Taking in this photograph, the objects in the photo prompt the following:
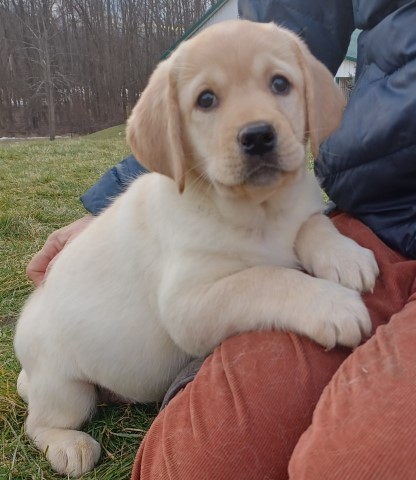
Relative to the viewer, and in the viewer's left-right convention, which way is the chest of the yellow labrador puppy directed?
facing the viewer and to the right of the viewer
